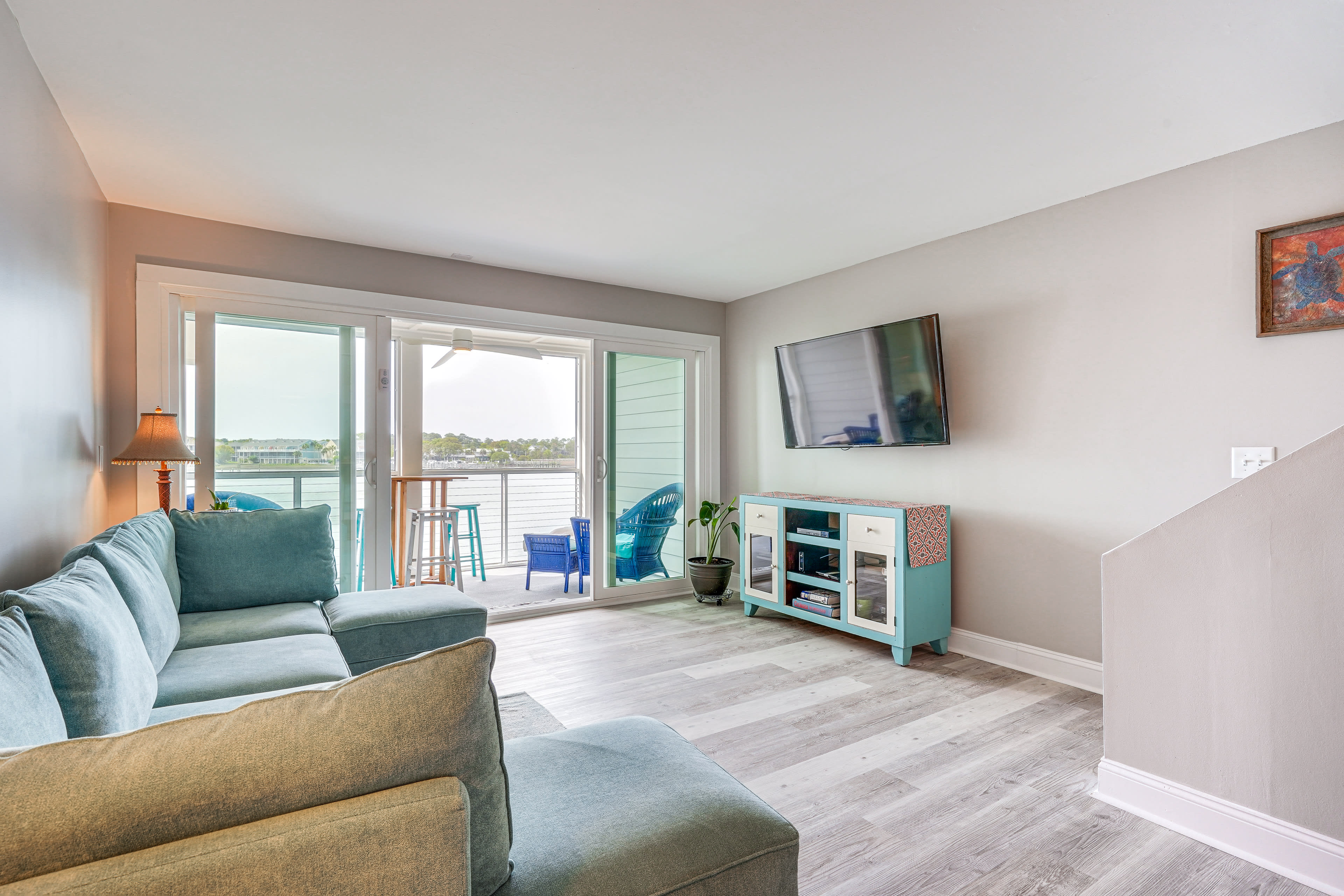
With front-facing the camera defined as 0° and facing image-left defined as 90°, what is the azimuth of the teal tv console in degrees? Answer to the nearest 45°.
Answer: approximately 45°

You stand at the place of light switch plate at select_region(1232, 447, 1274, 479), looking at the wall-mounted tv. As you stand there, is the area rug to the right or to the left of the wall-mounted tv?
left

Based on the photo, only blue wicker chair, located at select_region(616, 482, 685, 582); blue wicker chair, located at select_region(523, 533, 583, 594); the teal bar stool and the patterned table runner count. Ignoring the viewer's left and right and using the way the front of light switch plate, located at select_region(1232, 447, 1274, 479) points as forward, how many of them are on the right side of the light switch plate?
4

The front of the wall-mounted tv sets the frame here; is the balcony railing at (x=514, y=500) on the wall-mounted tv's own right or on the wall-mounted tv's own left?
on the wall-mounted tv's own right

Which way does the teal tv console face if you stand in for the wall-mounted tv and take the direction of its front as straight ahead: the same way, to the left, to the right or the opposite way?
the same way

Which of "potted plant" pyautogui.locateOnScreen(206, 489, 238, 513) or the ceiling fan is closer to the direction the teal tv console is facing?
the potted plant

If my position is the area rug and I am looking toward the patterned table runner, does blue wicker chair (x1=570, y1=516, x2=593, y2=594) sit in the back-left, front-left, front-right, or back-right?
front-left

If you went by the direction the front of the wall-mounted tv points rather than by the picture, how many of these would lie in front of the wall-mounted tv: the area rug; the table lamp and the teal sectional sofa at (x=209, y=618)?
3

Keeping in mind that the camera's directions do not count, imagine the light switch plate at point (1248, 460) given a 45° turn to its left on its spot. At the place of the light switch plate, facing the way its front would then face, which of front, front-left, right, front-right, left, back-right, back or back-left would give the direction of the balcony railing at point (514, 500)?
back-right

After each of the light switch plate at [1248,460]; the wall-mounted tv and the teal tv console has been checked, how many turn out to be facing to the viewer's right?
0

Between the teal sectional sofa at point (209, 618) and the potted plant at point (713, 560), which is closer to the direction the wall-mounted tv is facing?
the teal sectional sofa

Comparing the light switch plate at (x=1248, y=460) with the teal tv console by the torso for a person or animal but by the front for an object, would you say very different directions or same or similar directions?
same or similar directions

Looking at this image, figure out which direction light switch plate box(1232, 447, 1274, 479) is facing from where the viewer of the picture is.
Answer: facing the viewer

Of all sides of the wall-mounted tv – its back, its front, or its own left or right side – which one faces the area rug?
front

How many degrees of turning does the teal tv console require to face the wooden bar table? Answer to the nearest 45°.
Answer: approximately 45° to its right

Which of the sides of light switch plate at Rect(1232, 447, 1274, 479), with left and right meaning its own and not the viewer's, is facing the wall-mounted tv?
right

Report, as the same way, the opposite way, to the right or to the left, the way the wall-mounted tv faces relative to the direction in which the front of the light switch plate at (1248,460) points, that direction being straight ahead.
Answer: the same way

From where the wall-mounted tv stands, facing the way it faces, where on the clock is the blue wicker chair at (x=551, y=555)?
The blue wicker chair is roughly at 2 o'clock from the wall-mounted tv.

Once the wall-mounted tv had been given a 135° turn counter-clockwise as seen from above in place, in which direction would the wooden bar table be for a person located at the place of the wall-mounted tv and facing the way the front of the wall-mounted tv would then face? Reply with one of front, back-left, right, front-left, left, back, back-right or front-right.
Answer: back
